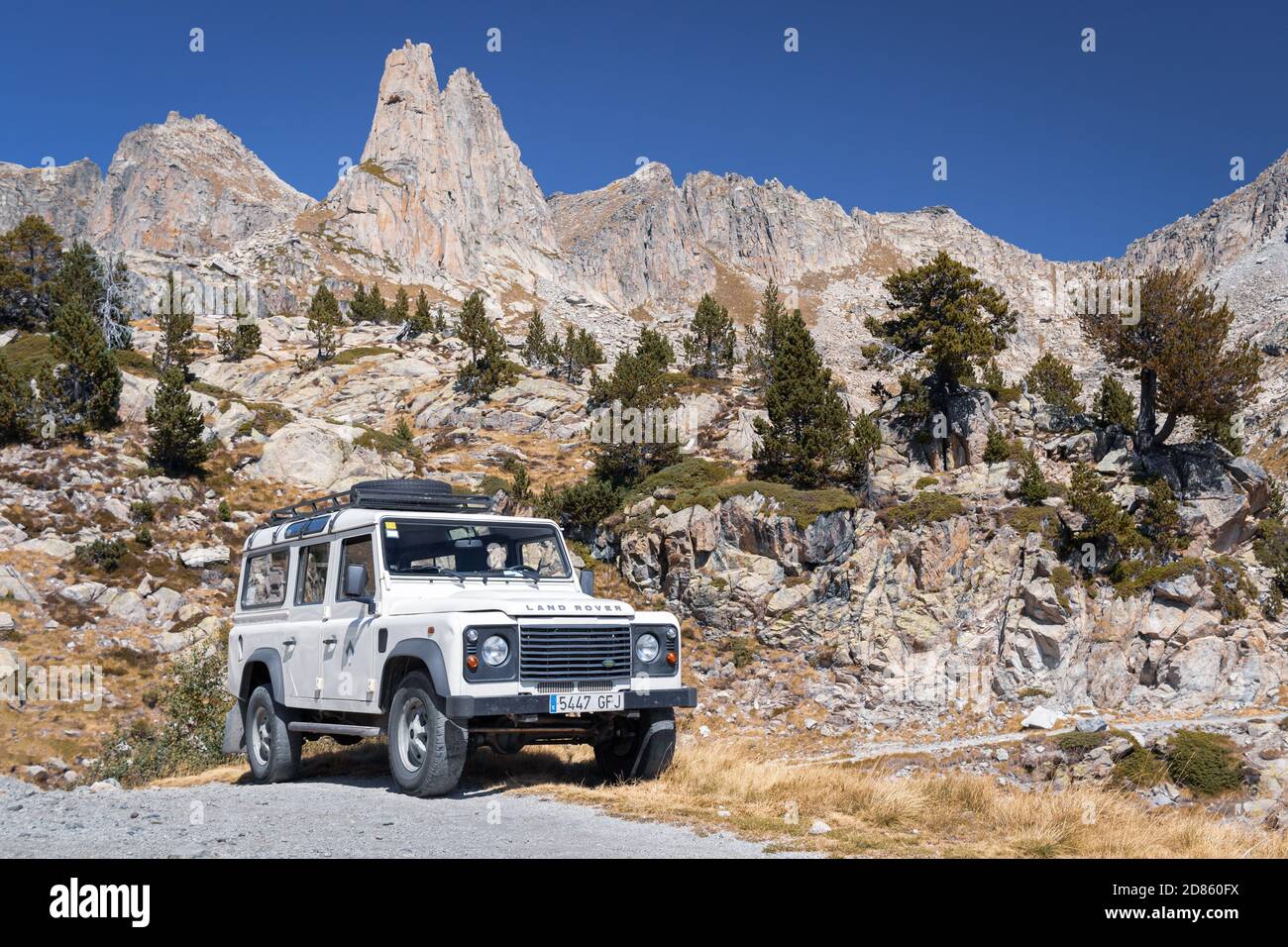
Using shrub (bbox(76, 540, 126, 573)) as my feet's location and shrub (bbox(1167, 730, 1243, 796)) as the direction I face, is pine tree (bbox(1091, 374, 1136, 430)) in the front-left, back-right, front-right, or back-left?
front-left

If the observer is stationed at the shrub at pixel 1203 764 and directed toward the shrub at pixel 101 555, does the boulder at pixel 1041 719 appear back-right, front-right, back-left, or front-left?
front-right

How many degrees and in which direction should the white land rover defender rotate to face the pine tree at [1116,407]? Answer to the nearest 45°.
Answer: approximately 90° to its left

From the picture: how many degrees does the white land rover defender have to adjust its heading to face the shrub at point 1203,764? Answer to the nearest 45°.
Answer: approximately 90° to its left

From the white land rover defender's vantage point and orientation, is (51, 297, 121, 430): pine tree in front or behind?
behind

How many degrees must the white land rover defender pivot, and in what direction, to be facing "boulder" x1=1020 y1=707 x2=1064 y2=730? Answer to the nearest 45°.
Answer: approximately 90° to its left

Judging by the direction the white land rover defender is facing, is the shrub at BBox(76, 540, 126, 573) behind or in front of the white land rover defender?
behind

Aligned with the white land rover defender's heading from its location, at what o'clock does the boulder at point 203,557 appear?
The boulder is roughly at 7 o'clock from the white land rover defender.

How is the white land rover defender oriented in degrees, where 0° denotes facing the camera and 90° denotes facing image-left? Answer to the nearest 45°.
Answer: approximately 315°
